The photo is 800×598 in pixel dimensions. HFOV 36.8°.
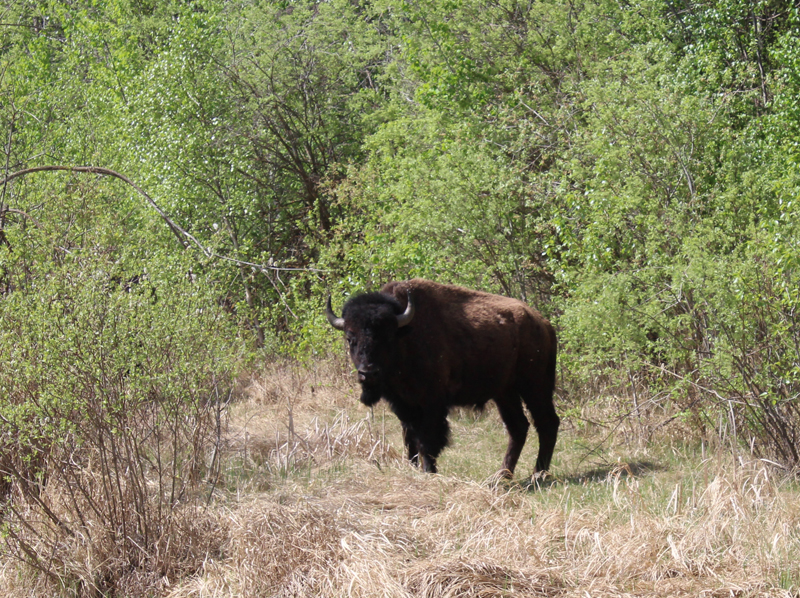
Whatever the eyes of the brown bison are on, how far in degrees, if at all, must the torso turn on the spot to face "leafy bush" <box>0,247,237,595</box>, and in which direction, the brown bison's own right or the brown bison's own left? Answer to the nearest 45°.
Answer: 0° — it already faces it

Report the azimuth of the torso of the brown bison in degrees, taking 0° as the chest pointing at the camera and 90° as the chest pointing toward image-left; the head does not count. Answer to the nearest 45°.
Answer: approximately 45°

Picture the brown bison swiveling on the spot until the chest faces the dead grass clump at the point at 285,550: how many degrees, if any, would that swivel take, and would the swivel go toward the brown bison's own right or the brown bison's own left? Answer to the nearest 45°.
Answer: approximately 45° to the brown bison's own left

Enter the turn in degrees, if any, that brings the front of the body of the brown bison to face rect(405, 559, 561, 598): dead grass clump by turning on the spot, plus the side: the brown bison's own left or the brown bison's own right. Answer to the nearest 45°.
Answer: approximately 45° to the brown bison's own left

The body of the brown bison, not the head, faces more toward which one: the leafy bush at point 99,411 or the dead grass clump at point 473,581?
the leafy bush
